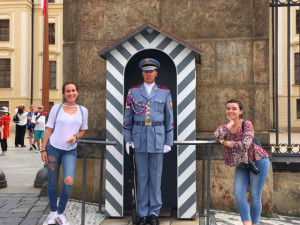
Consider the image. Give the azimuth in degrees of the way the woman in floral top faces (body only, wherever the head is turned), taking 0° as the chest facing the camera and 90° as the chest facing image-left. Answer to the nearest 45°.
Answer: approximately 45°

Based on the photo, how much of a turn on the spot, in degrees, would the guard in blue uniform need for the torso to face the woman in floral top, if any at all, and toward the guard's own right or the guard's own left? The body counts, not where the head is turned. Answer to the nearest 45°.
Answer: approximately 45° to the guard's own left

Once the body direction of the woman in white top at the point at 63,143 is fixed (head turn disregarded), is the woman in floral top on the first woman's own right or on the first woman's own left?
on the first woman's own left

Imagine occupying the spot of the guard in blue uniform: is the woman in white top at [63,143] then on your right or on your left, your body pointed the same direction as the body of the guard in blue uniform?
on your right

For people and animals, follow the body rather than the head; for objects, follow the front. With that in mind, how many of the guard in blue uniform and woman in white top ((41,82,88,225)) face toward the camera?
2

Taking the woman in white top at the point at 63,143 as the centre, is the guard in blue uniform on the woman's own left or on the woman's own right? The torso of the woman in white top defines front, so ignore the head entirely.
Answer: on the woman's own left

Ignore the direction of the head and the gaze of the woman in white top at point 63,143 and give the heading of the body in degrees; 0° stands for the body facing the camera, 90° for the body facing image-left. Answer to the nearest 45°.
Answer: approximately 0°

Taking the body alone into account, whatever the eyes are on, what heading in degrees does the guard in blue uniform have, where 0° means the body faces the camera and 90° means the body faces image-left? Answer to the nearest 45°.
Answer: approximately 0°
